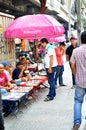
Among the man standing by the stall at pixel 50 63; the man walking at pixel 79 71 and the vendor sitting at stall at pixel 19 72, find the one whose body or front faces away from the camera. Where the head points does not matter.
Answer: the man walking at pixel 79 71

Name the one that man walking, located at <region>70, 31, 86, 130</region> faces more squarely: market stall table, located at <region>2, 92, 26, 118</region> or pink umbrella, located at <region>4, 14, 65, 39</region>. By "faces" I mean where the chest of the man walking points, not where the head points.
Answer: the pink umbrella

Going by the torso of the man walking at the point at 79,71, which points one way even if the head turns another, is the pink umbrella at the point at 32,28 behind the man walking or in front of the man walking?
in front

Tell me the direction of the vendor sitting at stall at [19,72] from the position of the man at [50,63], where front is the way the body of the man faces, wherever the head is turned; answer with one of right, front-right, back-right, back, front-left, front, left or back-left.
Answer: front-right

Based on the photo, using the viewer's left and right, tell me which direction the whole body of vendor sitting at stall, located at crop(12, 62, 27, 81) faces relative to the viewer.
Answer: facing the viewer and to the right of the viewer

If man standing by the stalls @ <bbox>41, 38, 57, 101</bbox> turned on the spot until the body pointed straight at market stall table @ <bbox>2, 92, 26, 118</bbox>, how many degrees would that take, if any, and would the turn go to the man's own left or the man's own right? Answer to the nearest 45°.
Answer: approximately 45° to the man's own left

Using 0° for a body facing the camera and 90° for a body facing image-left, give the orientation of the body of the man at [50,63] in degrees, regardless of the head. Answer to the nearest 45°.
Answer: approximately 90°

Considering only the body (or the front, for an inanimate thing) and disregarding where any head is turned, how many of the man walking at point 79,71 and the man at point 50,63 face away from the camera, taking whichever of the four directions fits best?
1

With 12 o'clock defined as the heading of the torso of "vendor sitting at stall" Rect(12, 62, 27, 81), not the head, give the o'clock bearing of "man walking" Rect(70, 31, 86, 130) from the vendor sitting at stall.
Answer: The man walking is roughly at 1 o'clock from the vendor sitting at stall.

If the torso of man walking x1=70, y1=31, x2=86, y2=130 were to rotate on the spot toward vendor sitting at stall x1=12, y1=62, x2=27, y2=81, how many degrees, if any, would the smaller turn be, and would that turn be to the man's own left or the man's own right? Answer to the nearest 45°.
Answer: approximately 45° to the man's own left

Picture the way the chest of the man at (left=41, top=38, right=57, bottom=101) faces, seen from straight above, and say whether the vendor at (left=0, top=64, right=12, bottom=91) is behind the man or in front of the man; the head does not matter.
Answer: in front

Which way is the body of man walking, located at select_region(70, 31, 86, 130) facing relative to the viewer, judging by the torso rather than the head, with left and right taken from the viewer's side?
facing away from the viewer

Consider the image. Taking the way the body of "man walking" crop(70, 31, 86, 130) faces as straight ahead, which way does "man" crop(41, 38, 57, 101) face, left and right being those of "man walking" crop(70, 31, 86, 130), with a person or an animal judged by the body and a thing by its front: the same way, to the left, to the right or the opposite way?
to the left
